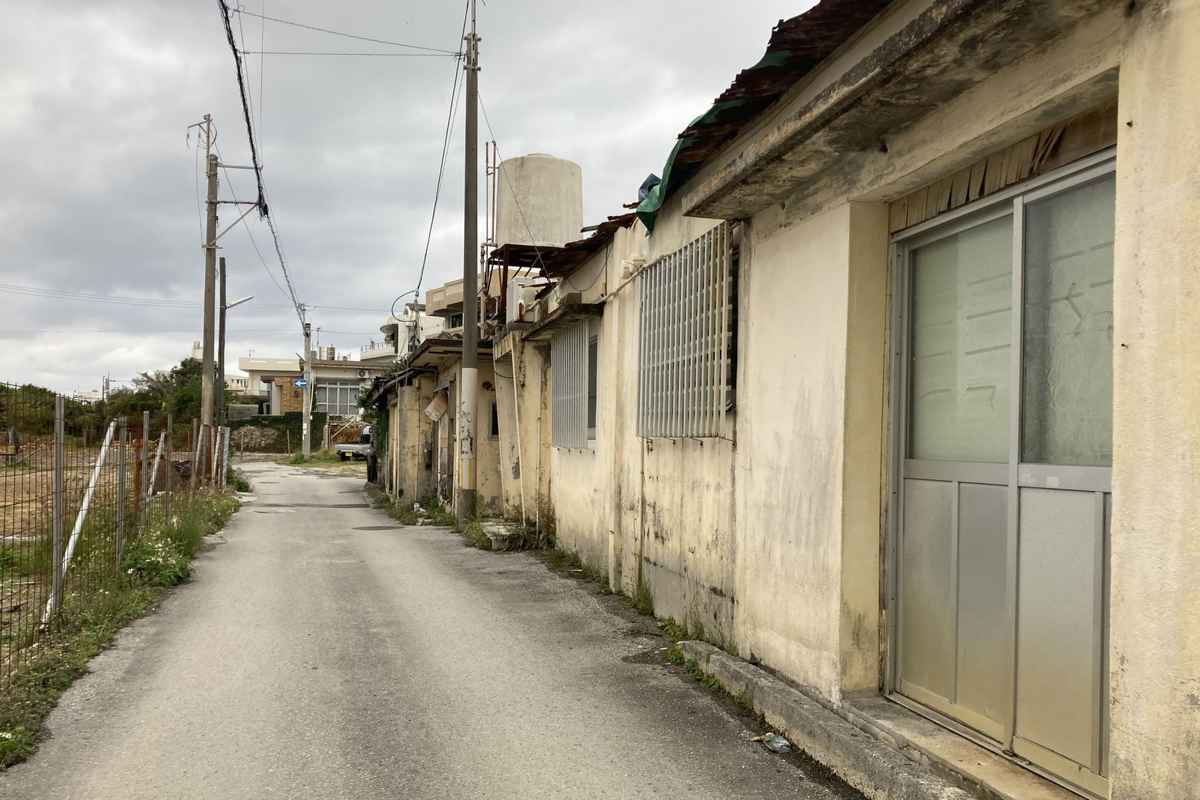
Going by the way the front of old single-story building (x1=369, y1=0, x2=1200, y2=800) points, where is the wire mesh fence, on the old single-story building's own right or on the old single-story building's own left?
on the old single-story building's own right

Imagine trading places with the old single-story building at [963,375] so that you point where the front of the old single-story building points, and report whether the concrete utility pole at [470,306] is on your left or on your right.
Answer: on your right

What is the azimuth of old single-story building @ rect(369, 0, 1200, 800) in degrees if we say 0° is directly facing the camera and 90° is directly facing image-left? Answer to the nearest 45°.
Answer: approximately 45°

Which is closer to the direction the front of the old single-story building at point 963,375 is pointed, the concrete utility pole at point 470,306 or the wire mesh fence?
the wire mesh fence

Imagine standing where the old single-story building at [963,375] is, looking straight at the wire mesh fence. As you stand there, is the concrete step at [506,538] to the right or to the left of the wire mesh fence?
right

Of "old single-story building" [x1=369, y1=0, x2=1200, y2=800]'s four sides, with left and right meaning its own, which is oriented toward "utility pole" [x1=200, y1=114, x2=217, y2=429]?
right
